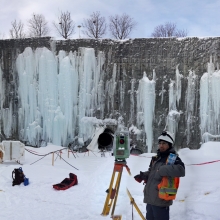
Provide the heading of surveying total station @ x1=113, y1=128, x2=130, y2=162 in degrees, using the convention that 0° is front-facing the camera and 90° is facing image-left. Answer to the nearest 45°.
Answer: approximately 0°

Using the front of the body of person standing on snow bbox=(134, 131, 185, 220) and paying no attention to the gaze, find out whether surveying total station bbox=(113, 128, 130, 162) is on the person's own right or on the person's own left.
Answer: on the person's own right

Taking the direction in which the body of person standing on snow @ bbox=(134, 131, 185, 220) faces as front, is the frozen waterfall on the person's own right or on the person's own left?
on the person's own right

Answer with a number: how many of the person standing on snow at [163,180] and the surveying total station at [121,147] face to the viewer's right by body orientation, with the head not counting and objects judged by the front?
0

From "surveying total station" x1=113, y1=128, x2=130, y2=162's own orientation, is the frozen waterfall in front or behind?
behind

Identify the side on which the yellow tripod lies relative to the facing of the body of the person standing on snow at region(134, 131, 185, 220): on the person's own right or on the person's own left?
on the person's own right
